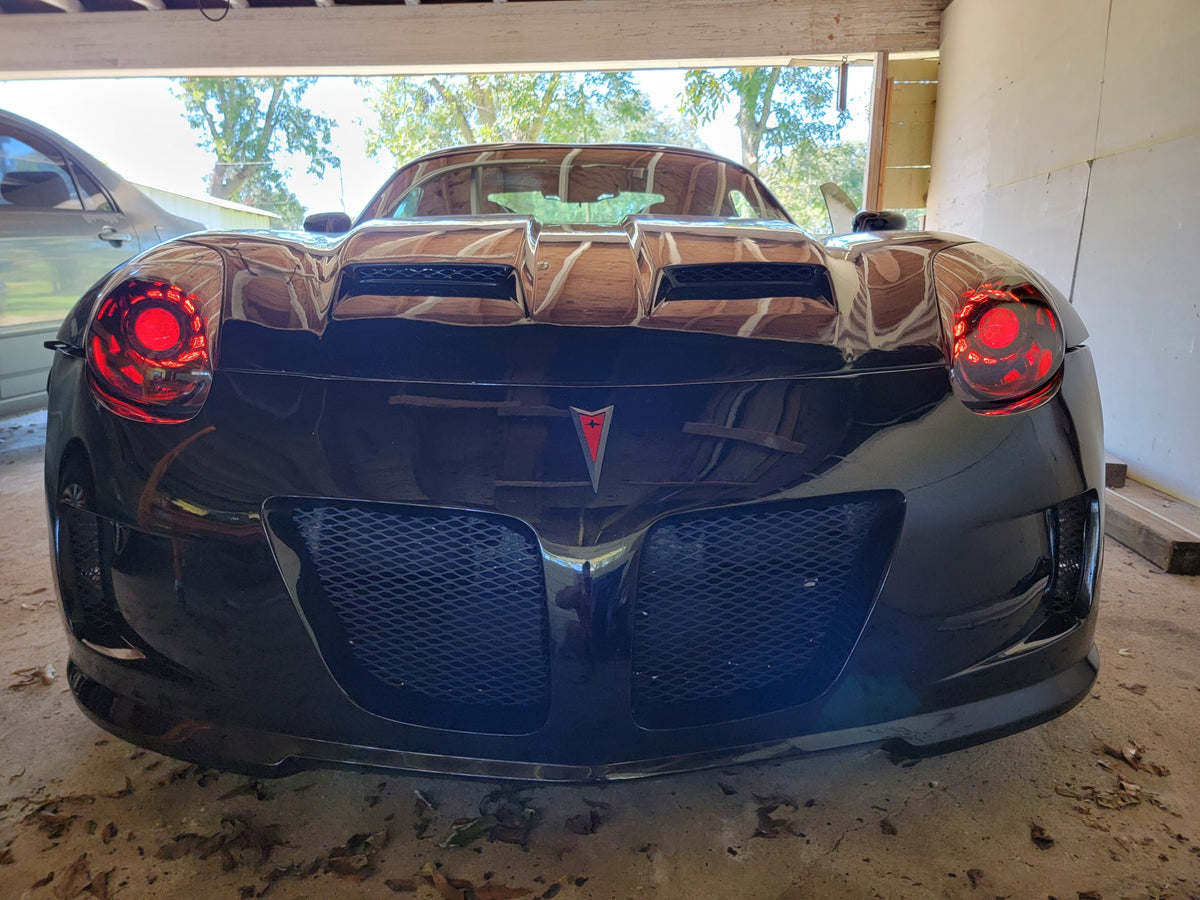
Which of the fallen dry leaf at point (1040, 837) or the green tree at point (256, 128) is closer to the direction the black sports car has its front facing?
the fallen dry leaf

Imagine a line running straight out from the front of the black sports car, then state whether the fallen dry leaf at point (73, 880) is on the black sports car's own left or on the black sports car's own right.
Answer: on the black sports car's own right

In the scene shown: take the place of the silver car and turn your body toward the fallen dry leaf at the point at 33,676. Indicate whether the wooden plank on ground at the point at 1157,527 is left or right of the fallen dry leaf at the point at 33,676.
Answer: left

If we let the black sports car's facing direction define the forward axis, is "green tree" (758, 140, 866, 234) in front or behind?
behind

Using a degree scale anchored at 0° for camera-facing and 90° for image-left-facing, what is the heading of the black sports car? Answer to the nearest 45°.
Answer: approximately 0°

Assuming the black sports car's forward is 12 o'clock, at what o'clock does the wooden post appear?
The wooden post is roughly at 7 o'clock from the black sports car.

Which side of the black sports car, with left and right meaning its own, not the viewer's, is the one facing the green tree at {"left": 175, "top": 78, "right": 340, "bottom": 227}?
back

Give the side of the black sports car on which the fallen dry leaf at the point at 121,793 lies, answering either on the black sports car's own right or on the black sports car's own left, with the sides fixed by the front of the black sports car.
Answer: on the black sports car's own right

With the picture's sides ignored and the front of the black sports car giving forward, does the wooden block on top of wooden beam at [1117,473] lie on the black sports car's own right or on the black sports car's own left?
on the black sports car's own left

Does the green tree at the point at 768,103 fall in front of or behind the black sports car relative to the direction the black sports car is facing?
behind
